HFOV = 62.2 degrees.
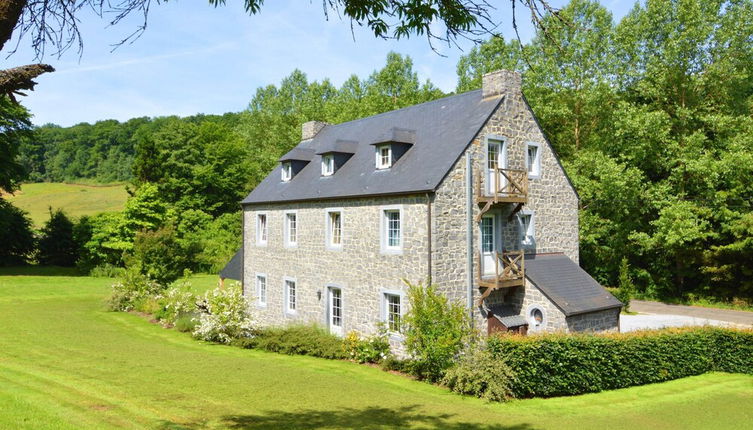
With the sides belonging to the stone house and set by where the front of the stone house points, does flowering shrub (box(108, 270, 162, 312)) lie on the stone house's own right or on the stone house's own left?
on the stone house's own right

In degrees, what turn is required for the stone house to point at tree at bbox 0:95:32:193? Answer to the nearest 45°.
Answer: approximately 90° to its right

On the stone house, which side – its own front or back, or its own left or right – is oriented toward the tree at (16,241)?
right

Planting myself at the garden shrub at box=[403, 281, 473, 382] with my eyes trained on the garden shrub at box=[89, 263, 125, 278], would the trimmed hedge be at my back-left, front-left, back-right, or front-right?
back-right

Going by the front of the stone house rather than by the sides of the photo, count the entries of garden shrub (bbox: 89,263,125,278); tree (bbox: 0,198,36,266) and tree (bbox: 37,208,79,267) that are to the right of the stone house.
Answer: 3

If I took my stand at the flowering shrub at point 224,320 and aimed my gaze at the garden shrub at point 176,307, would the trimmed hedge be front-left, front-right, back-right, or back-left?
back-right

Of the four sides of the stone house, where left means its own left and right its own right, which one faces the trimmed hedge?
left

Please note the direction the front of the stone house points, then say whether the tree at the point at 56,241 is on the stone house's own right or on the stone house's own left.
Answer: on the stone house's own right

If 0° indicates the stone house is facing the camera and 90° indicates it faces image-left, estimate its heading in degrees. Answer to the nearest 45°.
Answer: approximately 45°

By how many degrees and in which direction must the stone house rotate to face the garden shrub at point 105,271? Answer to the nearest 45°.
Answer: approximately 90° to its right

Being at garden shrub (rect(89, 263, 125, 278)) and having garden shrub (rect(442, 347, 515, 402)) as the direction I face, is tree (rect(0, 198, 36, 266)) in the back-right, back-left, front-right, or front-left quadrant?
back-right
